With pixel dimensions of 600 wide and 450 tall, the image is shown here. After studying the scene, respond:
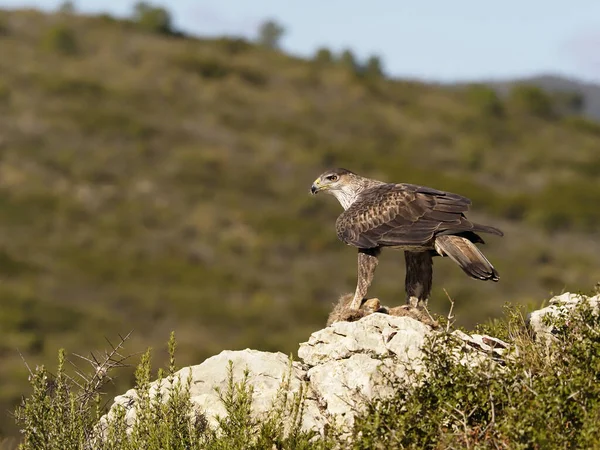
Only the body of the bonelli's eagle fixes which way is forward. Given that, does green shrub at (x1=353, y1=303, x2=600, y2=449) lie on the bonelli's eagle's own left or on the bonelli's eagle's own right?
on the bonelli's eagle's own left

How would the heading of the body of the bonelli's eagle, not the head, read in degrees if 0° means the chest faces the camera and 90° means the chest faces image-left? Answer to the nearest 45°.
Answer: approximately 90°

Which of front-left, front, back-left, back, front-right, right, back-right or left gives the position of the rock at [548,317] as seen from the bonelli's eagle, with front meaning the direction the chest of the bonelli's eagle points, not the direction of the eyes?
back-left

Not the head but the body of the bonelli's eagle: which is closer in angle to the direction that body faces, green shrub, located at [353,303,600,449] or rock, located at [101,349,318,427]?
the rock
